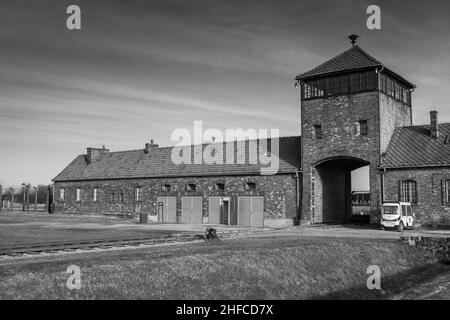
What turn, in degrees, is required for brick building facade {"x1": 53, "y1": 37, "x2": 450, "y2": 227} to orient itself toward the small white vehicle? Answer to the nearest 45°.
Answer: approximately 90° to its left

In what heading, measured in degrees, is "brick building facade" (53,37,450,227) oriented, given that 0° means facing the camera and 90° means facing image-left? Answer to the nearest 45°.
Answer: approximately 45°

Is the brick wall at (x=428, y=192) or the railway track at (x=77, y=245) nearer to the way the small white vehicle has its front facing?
the railway track

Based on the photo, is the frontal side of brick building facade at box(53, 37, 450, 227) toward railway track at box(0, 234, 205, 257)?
yes

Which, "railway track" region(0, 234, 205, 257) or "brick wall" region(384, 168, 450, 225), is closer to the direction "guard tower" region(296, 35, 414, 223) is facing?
the railway track

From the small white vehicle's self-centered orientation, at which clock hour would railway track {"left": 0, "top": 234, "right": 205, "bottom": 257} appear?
The railway track is roughly at 12 o'clock from the small white vehicle.

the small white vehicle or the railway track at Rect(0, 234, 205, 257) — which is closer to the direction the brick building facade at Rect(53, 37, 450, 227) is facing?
the railway track
